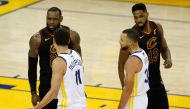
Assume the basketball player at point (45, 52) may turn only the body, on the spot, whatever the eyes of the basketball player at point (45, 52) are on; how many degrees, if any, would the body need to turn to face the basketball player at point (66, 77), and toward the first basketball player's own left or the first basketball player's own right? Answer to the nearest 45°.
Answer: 0° — they already face them

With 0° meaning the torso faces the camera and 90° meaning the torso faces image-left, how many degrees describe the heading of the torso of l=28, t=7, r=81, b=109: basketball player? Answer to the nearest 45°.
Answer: approximately 0°

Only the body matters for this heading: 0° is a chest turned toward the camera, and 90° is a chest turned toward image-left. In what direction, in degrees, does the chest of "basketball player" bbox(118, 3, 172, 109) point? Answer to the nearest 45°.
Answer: approximately 0°

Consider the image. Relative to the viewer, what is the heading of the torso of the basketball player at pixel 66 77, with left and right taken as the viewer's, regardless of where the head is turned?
facing away from the viewer and to the left of the viewer

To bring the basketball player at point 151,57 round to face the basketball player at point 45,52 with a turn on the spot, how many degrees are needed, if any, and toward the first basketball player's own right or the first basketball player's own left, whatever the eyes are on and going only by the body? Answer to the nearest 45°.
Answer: approximately 90° to the first basketball player's own right

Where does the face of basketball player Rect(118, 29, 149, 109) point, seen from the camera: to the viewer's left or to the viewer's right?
to the viewer's left

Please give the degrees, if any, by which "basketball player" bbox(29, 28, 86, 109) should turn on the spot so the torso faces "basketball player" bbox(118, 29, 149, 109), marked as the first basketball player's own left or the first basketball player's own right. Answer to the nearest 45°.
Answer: approximately 135° to the first basketball player's own right

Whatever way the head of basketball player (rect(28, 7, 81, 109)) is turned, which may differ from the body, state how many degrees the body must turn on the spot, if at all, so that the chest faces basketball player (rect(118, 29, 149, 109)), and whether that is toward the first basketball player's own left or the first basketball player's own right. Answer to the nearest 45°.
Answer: approximately 45° to the first basketball player's own left
